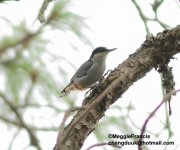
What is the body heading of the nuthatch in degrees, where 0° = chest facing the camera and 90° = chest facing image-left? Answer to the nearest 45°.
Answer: approximately 270°
